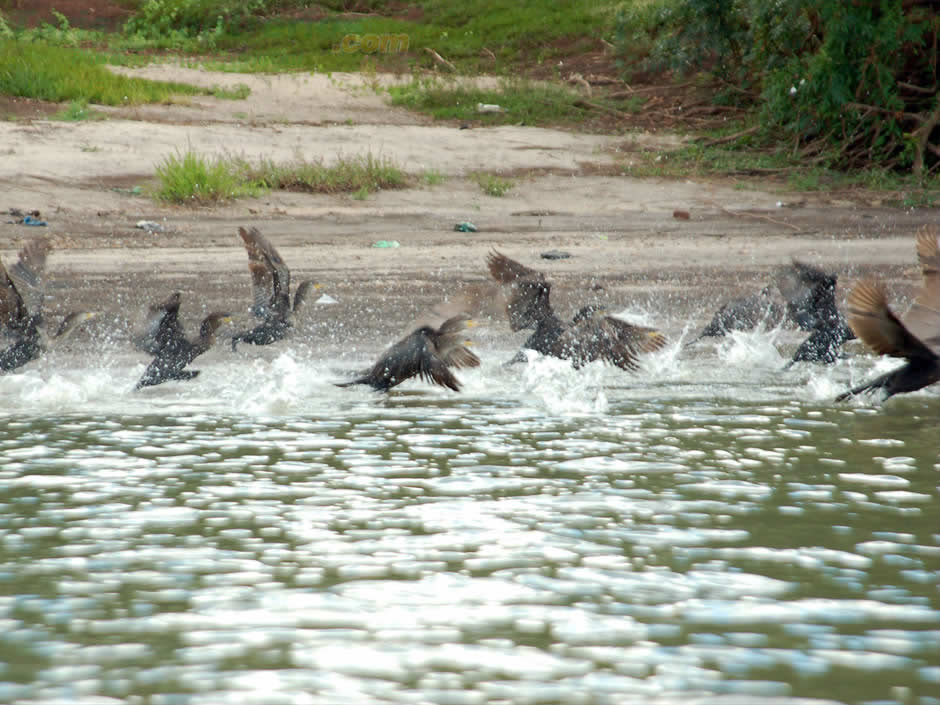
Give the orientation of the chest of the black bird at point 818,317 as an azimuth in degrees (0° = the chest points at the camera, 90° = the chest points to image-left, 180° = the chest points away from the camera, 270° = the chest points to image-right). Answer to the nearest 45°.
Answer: approximately 270°

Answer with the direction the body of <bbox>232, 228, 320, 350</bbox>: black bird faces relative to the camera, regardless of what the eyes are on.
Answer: to the viewer's right

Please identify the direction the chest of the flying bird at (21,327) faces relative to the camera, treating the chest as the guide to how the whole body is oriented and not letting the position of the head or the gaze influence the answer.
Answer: to the viewer's right

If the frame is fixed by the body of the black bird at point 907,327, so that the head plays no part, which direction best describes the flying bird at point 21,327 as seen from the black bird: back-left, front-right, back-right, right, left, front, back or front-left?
back

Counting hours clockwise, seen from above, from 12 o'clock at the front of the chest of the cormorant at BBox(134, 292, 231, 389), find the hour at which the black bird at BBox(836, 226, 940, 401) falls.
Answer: The black bird is roughly at 1 o'clock from the cormorant.

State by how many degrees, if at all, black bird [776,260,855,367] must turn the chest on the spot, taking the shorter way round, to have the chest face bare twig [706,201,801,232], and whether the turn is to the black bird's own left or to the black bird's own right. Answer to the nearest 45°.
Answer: approximately 90° to the black bird's own left

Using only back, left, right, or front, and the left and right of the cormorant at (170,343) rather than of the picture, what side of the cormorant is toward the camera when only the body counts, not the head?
right

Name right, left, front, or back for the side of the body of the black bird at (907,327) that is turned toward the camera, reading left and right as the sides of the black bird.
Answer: right

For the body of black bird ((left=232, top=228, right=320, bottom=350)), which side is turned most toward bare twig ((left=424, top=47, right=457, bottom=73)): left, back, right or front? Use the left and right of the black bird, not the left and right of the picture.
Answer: left

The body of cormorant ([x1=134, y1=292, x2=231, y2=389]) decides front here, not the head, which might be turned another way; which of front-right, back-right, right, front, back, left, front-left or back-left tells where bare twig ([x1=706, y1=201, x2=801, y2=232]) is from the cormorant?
front-left
